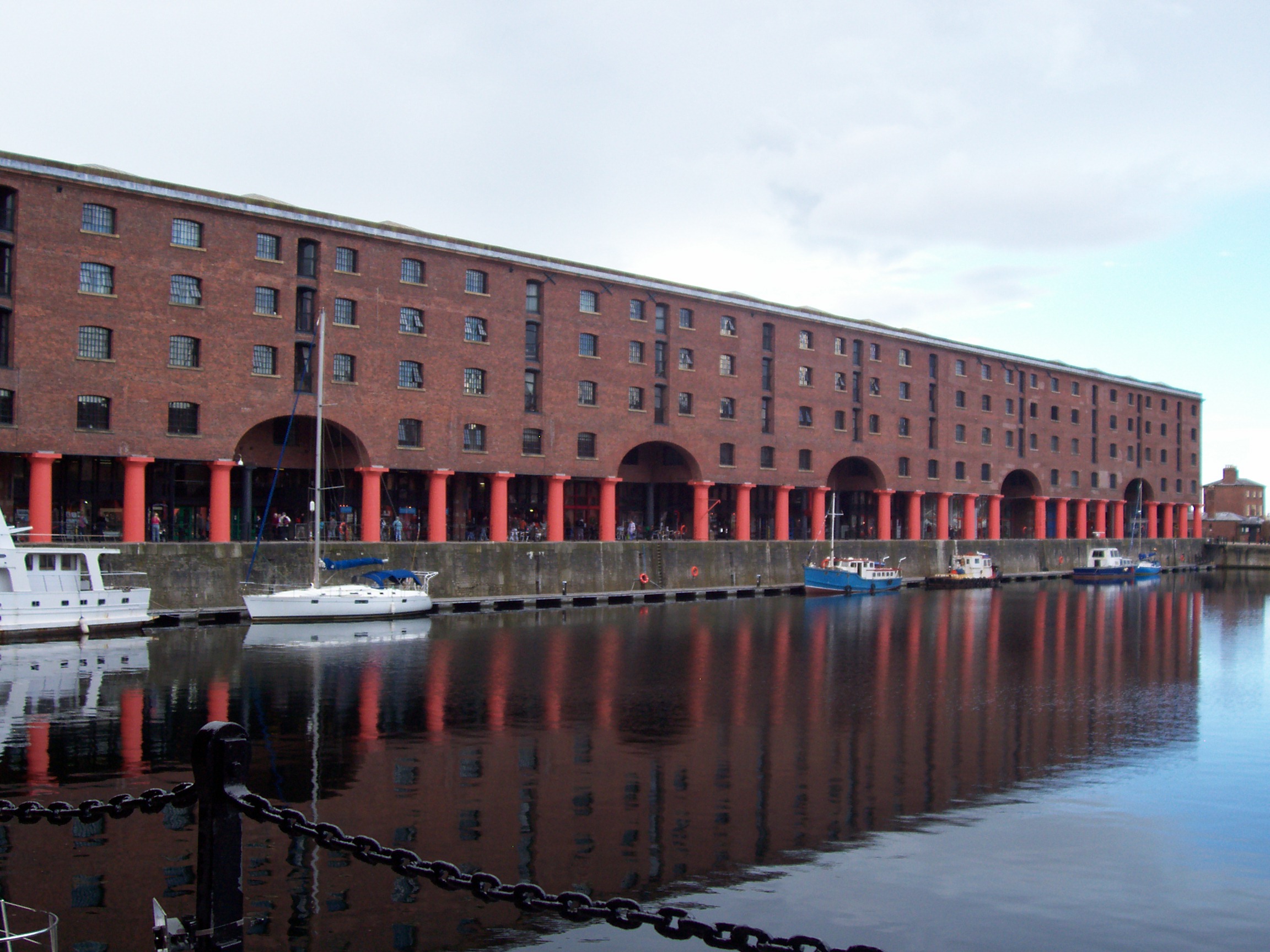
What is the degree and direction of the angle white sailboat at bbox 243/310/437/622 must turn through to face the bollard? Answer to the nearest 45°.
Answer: approximately 90° to its left

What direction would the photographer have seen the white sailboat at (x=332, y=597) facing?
facing to the left of the viewer

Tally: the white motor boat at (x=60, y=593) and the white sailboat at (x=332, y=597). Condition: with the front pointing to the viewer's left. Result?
2

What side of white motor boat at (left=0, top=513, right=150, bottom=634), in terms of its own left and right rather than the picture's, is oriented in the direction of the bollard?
left

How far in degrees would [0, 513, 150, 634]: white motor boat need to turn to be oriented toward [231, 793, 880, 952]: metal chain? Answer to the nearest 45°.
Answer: approximately 90° to its left

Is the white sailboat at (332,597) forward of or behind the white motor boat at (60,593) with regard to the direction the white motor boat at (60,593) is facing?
behind

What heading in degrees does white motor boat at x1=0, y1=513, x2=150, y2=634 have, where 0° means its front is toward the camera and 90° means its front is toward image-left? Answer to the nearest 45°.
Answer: approximately 90°
